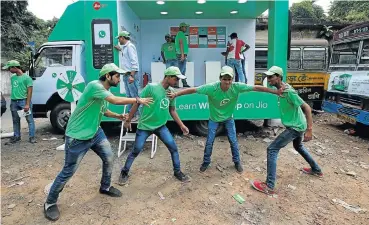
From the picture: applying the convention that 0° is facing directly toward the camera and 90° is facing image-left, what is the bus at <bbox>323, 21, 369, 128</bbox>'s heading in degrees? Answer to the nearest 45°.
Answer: approximately 45°

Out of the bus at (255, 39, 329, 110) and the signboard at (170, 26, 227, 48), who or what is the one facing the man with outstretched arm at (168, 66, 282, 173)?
the signboard

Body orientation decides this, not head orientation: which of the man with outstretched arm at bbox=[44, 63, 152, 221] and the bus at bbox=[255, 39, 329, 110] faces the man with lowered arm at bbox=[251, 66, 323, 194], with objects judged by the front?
the man with outstretched arm at bbox=[44, 63, 152, 221]

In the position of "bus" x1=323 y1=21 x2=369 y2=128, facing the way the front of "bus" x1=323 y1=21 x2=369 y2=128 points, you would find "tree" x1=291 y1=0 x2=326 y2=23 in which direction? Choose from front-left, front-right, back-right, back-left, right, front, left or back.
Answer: back-right

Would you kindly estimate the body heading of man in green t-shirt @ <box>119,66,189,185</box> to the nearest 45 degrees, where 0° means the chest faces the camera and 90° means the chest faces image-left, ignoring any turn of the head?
approximately 315°

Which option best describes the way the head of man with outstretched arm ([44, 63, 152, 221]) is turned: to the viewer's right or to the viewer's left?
to the viewer's right
